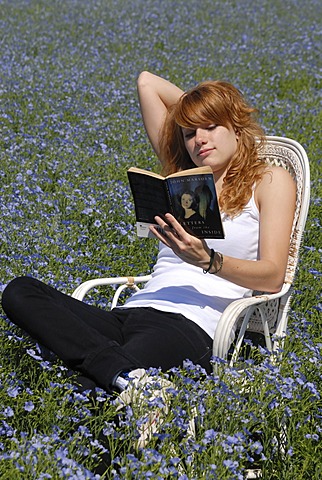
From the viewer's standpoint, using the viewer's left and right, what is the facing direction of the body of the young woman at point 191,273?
facing the viewer and to the left of the viewer

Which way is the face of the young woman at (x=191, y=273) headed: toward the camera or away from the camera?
toward the camera
